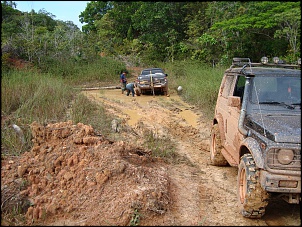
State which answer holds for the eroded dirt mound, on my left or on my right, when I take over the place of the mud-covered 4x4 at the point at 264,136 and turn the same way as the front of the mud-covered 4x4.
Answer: on my right

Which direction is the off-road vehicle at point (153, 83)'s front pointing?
toward the camera

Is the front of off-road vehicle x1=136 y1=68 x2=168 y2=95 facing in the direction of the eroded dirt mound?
yes

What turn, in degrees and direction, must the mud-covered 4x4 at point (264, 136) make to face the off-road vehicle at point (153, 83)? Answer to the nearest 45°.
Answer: approximately 180°

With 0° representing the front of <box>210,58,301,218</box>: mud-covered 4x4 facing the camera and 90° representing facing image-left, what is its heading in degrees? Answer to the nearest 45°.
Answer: approximately 315°

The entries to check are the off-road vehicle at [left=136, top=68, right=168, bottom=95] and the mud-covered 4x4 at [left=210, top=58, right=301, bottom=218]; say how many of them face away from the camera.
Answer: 0

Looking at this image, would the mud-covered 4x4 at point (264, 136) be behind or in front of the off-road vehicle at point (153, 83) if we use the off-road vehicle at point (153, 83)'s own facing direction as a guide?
in front

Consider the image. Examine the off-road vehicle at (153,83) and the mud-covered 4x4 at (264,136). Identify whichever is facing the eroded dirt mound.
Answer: the off-road vehicle

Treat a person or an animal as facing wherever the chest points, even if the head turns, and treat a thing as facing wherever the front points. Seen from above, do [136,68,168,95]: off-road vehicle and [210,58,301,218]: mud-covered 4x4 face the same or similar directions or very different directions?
same or similar directions
